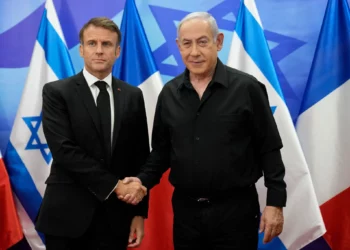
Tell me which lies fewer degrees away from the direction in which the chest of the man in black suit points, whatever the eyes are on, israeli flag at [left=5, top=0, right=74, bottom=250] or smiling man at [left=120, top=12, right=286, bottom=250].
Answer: the smiling man

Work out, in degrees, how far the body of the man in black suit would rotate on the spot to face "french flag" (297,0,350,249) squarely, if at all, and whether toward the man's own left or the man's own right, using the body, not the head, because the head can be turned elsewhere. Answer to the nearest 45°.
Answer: approximately 45° to the man's own left

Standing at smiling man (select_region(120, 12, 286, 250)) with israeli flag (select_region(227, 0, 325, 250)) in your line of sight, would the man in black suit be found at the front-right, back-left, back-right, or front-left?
back-left

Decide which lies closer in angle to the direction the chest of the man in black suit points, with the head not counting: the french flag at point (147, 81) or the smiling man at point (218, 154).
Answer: the smiling man

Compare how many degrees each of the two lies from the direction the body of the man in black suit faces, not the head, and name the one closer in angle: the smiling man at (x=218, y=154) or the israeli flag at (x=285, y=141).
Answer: the smiling man

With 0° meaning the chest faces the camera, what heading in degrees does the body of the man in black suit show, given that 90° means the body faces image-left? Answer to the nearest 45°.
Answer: approximately 315°
